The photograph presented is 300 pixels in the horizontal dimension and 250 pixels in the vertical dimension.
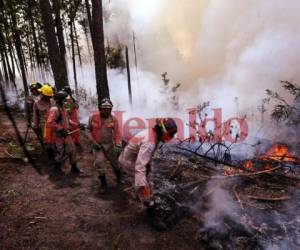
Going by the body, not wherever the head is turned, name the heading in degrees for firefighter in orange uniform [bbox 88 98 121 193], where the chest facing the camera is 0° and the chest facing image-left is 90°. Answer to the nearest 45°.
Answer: approximately 0°

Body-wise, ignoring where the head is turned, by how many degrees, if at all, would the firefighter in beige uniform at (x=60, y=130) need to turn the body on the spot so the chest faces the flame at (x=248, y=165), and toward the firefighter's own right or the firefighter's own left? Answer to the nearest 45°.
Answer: approximately 45° to the firefighter's own left

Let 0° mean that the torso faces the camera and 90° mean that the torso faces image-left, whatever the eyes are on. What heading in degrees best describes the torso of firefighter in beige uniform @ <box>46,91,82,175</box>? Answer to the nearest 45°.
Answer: approximately 315°

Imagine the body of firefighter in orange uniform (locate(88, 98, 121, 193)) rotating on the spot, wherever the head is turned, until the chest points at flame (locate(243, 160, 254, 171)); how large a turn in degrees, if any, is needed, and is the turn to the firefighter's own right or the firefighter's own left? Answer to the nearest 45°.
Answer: approximately 90° to the firefighter's own left

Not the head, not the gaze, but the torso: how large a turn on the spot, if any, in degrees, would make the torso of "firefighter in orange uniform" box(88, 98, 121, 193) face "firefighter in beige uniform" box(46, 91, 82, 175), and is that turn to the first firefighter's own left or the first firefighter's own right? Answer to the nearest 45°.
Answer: approximately 135° to the first firefighter's own right

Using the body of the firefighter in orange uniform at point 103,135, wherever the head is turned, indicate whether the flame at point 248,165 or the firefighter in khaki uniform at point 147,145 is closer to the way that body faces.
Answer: the firefighter in khaki uniform

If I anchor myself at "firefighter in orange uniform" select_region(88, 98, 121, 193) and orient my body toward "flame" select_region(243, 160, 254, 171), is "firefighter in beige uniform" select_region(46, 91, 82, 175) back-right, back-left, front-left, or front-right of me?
back-left
